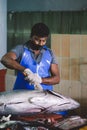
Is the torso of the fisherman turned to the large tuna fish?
yes

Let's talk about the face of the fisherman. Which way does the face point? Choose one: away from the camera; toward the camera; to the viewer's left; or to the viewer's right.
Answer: toward the camera

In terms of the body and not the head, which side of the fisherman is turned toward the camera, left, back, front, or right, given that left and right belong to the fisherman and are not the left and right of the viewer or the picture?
front
